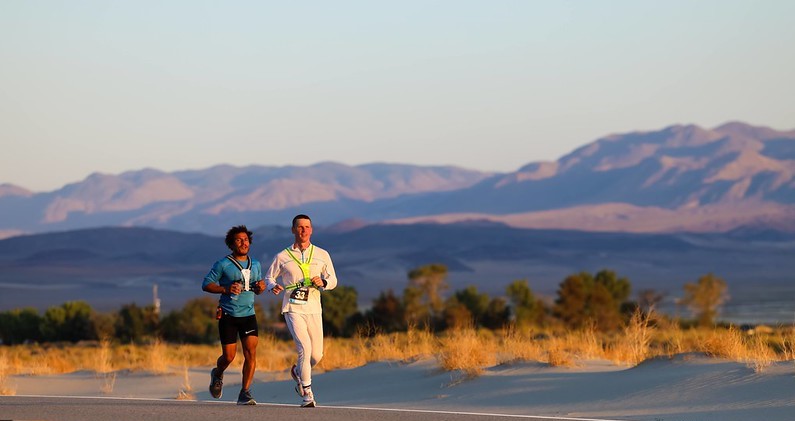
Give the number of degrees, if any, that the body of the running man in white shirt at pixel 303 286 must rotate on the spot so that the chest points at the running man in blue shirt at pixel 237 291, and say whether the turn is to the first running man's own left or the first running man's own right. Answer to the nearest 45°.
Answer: approximately 135° to the first running man's own right

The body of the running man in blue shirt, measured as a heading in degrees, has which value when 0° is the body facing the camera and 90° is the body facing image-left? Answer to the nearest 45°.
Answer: approximately 315°

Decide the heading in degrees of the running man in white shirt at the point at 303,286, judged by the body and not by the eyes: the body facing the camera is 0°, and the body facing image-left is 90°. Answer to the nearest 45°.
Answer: approximately 0°
